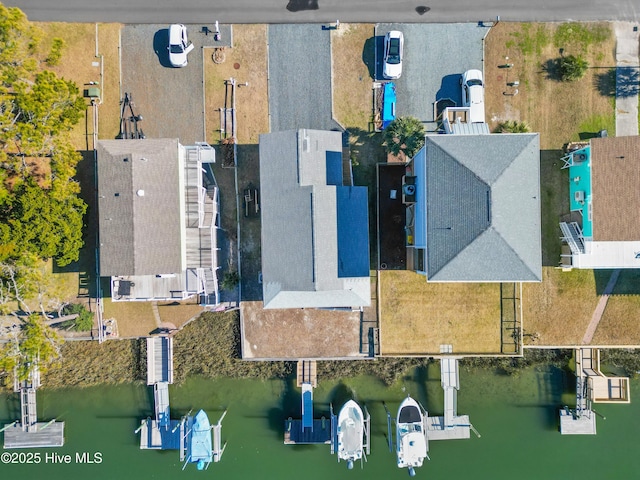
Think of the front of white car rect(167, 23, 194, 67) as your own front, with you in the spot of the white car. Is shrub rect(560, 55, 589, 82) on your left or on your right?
on your left

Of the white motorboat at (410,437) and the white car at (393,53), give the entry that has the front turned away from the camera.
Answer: the white motorboat

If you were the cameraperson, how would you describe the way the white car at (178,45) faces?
facing the viewer
